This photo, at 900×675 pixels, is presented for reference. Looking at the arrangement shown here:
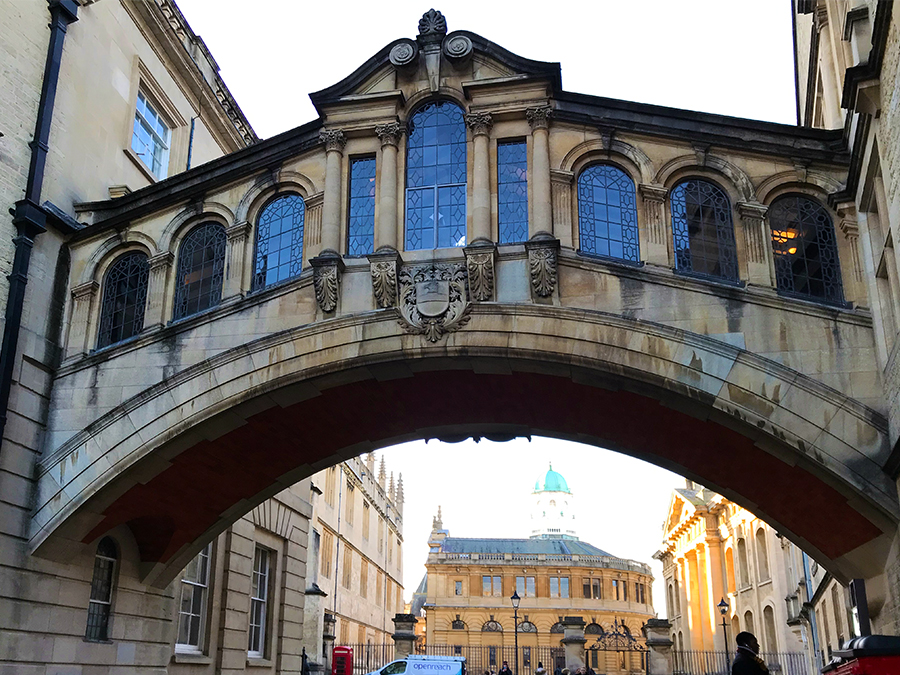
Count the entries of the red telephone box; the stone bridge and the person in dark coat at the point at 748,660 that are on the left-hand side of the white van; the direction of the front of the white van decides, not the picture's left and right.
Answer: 2

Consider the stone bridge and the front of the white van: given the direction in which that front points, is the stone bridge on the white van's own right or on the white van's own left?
on the white van's own left

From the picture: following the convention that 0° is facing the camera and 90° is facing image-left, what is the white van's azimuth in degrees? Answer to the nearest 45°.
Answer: approximately 90°
